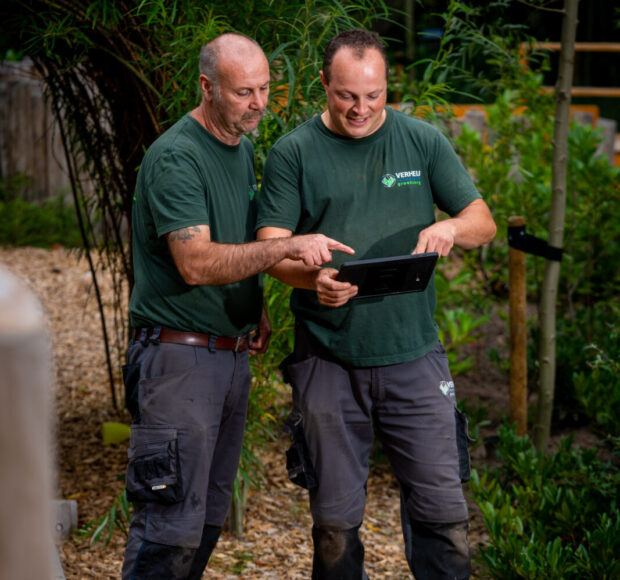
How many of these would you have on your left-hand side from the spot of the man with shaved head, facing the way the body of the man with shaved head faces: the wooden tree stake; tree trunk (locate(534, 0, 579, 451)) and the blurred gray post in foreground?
2

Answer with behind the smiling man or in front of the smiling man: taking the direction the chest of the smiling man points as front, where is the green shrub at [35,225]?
behind

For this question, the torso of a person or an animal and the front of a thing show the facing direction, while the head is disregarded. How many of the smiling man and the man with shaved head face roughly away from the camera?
0

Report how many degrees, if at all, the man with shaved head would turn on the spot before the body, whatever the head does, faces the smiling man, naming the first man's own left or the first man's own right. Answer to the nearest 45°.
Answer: approximately 45° to the first man's own left

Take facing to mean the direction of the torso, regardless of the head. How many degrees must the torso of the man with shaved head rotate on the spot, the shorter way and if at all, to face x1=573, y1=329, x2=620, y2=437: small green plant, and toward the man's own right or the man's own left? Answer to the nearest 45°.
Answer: approximately 90° to the man's own left

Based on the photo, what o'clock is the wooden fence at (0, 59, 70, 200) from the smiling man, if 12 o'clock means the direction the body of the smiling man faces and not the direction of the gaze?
The wooden fence is roughly at 5 o'clock from the smiling man.

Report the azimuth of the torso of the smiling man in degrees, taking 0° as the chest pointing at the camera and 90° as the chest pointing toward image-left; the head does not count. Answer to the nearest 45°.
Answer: approximately 0°

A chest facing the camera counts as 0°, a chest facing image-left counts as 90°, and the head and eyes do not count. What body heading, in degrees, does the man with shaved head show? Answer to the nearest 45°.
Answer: approximately 315°

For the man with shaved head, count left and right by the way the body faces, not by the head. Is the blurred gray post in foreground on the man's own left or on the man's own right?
on the man's own right
